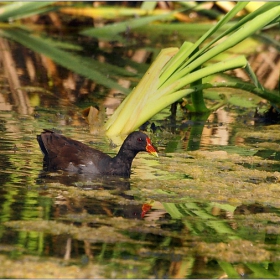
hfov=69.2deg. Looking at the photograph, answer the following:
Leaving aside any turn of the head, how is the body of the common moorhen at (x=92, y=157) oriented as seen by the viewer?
to the viewer's right
